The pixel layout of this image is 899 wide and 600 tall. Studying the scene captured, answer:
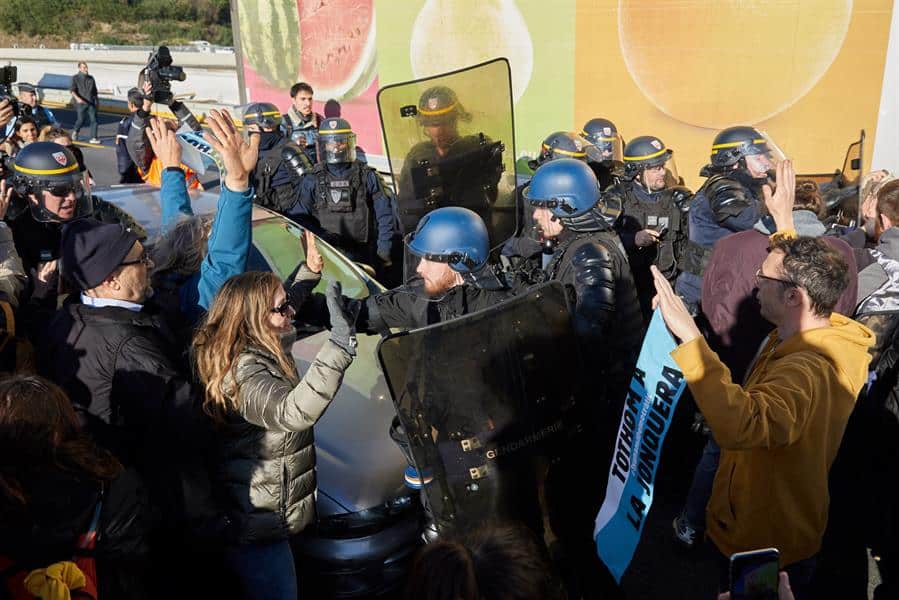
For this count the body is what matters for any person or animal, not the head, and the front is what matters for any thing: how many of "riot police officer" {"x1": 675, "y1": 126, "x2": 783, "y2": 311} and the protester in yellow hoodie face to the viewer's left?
1

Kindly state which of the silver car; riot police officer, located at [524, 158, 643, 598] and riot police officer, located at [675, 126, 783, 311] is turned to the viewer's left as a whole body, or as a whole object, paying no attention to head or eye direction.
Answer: riot police officer, located at [524, 158, 643, 598]

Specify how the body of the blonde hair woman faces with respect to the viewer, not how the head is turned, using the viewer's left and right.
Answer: facing to the right of the viewer

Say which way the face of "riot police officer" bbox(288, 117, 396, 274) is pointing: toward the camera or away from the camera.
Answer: toward the camera

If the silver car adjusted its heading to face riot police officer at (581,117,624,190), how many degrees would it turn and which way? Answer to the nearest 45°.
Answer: approximately 90° to its left

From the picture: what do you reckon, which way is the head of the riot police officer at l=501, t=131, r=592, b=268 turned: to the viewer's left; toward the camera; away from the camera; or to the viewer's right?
to the viewer's left

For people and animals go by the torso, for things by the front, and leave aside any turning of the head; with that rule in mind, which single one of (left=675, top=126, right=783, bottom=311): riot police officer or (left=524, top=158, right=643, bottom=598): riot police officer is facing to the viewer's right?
(left=675, top=126, right=783, bottom=311): riot police officer

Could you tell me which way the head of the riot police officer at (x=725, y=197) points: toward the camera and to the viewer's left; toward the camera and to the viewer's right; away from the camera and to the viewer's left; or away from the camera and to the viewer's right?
toward the camera and to the viewer's right

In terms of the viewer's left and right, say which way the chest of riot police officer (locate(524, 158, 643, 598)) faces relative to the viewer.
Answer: facing to the left of the viewer

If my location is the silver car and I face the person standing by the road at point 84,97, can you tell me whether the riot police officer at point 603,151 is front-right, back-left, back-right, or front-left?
front-right

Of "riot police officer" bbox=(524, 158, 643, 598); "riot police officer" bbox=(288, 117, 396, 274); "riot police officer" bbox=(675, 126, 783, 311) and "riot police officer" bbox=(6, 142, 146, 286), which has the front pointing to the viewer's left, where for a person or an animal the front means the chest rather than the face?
"riot police officer" bbox=(524, 158, 643, 598)

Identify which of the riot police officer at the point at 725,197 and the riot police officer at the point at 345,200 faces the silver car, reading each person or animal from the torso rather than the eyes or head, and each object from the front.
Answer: the riot police officer at the point at 345,200

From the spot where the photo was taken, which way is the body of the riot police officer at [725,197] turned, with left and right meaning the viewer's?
facing to the right of the viewer

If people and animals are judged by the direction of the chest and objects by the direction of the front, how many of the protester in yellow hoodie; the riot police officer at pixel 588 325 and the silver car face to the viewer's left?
2

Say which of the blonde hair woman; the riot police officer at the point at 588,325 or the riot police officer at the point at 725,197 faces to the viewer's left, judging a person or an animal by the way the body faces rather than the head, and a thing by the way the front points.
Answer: the riot police officer at the point at 588,325

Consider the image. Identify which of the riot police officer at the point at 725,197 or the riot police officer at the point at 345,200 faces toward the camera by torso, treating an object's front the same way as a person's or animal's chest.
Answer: the riot police officer at the point at 345,200

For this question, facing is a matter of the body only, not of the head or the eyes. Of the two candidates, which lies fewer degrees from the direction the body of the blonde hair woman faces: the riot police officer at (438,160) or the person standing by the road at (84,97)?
the riot police officer

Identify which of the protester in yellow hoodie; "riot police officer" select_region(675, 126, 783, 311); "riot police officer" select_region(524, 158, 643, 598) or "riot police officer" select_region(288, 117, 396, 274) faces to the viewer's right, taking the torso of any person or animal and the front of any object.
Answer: "riot police officer" select_region(675, 126, 783, 311)

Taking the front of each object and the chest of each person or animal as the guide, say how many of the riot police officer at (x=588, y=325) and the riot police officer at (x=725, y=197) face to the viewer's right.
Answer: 1

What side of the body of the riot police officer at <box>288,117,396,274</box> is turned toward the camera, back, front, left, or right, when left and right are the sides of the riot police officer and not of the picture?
front
